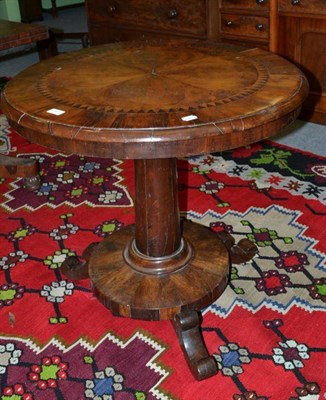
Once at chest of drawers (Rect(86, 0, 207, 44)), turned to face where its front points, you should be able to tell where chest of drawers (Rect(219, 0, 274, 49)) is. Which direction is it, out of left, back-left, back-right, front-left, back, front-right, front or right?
front-left

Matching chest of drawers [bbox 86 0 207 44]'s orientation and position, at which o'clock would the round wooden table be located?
The round wooden table is roughly at 12 o'clock from the chest of drawers.

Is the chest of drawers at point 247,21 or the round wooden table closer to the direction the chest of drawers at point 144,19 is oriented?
the round wooden table

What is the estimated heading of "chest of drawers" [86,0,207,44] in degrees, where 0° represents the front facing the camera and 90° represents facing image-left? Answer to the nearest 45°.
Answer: approximately 0°

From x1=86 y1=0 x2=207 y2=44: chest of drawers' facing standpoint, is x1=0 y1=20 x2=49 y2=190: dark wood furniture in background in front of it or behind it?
in front

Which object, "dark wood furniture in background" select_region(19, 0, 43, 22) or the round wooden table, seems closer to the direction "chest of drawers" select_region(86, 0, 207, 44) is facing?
the round wooden table

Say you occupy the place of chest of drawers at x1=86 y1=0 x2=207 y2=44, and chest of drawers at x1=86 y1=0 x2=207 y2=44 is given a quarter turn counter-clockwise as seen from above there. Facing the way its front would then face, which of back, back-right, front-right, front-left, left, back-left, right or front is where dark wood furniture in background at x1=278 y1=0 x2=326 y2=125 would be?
front-right
